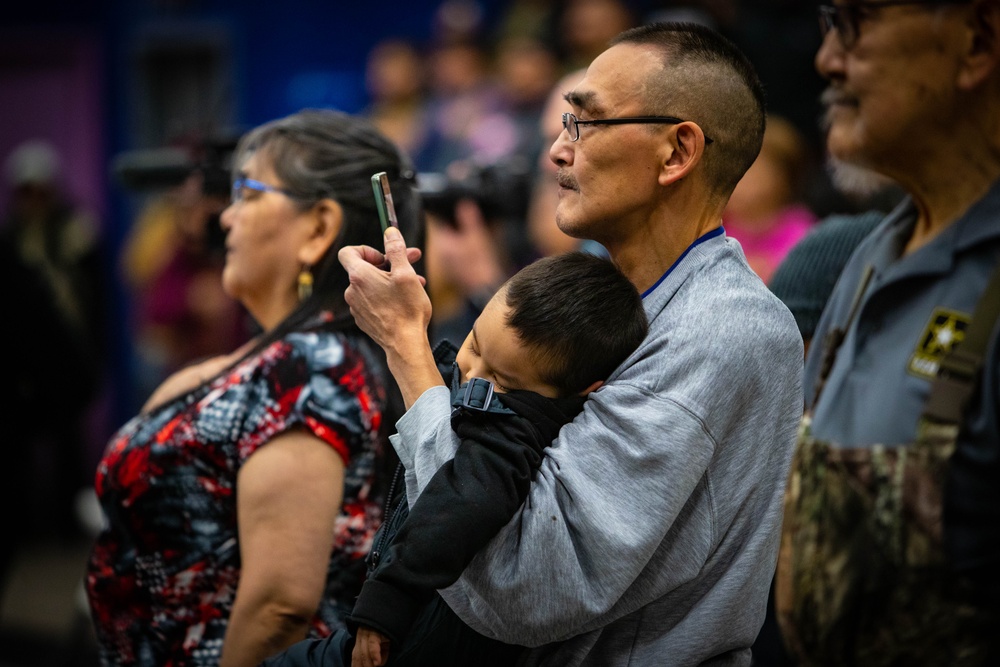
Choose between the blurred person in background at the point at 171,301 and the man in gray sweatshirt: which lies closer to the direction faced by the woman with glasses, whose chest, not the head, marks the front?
the blurred person in background

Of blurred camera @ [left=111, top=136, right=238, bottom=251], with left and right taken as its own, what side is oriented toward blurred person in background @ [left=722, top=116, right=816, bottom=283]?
back

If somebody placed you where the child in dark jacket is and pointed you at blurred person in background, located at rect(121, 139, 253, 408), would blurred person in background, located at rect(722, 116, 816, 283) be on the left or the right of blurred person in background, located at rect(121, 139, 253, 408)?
right

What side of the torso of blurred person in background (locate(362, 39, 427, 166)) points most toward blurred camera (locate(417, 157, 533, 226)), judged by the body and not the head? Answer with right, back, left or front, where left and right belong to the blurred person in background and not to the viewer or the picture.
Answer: front

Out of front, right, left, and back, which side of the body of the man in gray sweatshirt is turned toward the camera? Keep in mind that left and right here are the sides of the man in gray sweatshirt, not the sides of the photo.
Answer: left

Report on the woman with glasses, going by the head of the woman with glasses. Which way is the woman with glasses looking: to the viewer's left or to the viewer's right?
to the viewer's left

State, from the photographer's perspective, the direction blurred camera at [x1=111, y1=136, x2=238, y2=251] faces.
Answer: facing to the left of the viewer

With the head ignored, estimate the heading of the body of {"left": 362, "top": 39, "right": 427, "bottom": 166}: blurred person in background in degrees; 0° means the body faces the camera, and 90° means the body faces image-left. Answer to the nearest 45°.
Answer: approximately 0°

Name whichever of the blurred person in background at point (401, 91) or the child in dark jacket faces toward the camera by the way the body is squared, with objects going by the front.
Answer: the blurred person in background

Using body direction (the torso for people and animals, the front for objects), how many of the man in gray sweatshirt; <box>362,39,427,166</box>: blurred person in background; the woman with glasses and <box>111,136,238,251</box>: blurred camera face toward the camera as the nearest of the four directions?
1

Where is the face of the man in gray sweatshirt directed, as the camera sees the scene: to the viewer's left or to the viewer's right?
to the viewer's left

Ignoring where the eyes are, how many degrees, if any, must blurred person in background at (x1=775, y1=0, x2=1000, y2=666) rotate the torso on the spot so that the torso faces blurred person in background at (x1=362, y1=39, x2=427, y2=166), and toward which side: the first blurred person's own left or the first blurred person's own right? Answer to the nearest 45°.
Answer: approximately 90° to the first blurred person's own right

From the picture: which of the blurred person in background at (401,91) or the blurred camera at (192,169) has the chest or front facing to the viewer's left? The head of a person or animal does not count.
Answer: the blurred camera

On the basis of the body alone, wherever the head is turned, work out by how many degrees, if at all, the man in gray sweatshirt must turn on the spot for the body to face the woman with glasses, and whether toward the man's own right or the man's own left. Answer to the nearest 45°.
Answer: approximately 45° to the man's own right

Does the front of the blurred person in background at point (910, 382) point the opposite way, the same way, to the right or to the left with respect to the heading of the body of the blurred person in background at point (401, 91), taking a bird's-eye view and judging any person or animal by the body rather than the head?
to the right

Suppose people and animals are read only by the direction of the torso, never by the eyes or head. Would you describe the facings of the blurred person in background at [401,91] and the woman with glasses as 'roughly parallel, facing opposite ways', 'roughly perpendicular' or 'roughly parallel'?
roughly perpendicular
